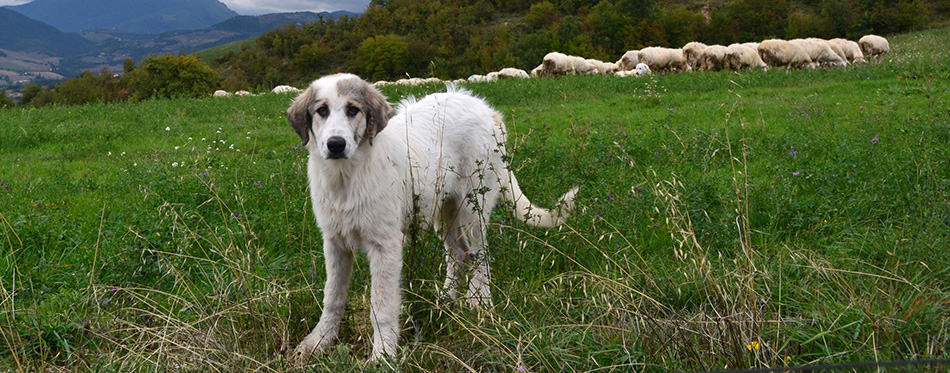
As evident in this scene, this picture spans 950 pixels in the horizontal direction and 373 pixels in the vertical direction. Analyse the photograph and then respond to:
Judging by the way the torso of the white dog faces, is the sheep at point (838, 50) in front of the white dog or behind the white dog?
behind

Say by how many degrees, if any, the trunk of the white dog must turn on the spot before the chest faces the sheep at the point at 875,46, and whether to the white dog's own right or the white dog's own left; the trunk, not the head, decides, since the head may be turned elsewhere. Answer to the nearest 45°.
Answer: approximately 180°

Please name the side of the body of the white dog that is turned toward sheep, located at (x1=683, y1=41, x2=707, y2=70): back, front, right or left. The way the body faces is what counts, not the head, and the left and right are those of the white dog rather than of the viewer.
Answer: back

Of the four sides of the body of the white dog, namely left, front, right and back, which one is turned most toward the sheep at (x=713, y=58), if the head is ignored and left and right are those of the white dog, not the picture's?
back

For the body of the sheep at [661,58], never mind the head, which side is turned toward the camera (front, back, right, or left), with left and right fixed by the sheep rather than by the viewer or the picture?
right
